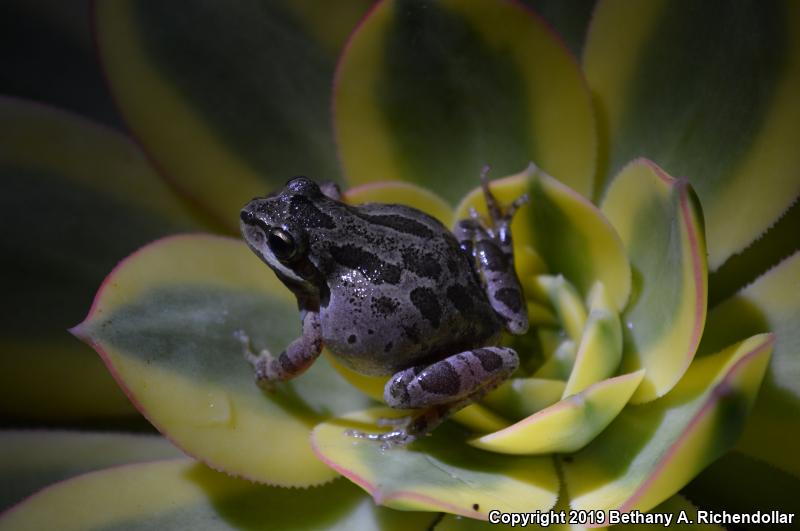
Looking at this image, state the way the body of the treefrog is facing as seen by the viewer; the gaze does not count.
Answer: to the viewer's left
